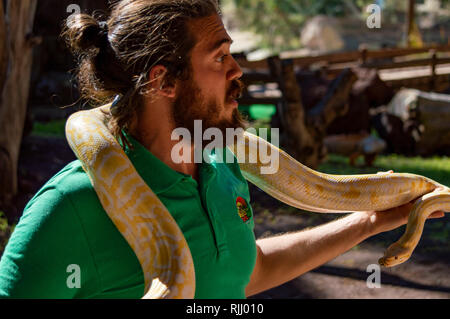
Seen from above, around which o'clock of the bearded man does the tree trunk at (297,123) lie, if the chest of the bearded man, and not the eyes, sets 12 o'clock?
The tree trunk is roughly at 8 o'clock from the bearded man.

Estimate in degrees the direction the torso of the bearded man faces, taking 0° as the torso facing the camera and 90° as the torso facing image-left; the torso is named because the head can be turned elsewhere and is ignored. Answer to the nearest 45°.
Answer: approximately 315°

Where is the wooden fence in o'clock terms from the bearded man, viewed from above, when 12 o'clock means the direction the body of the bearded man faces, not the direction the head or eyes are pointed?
The wooden fence is roughly at 8 o'clock from the bearded man.

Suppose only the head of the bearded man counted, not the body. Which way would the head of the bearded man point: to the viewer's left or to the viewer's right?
to the viewer's right
